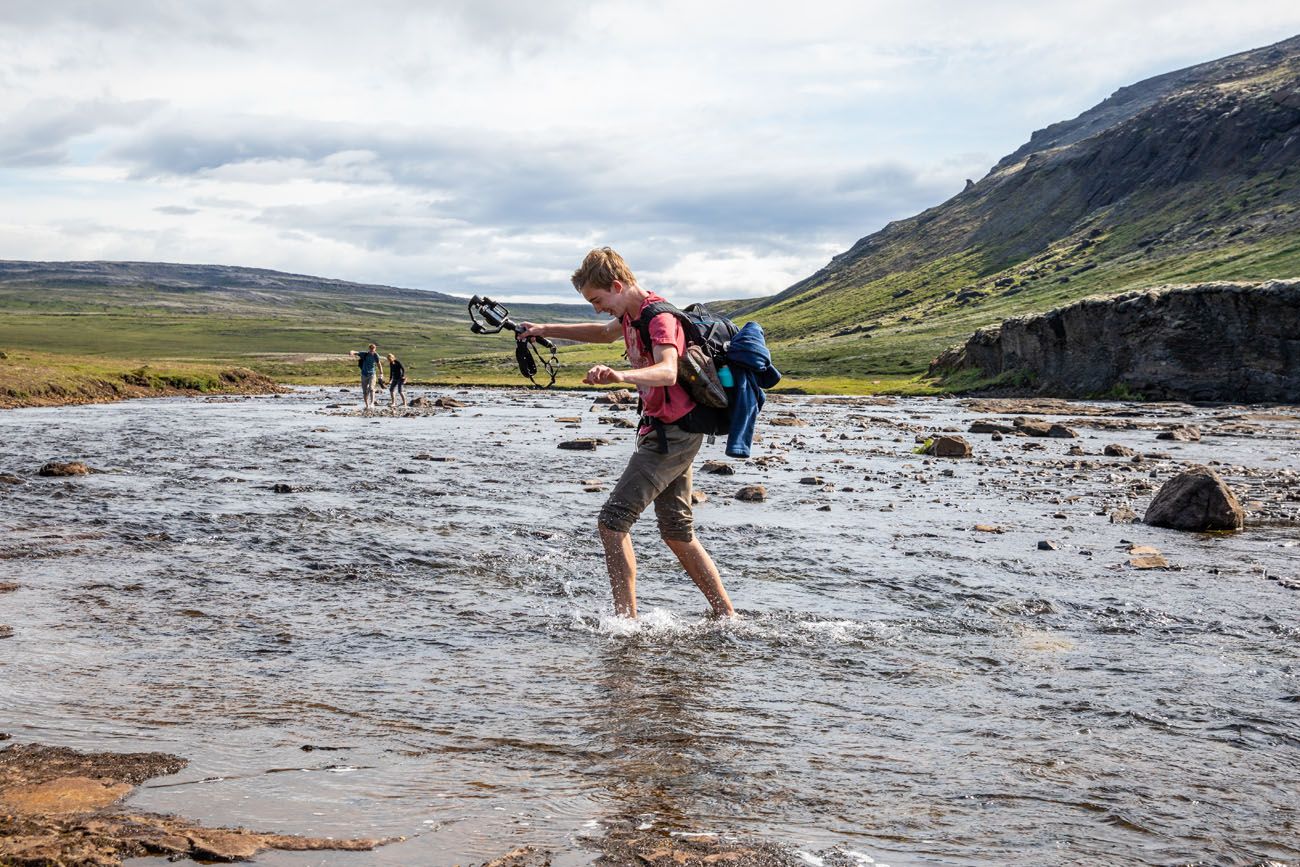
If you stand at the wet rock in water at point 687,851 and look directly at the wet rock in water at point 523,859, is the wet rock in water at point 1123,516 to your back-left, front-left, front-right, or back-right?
back-right

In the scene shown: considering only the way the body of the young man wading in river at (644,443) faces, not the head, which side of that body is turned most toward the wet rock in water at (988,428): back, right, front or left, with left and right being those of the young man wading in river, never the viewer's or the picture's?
right

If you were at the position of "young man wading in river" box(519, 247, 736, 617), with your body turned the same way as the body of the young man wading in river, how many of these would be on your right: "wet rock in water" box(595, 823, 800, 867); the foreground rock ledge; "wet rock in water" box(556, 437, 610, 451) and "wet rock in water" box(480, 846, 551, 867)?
1

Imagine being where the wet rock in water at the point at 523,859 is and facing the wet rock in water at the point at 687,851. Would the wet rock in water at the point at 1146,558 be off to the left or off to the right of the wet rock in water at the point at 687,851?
left

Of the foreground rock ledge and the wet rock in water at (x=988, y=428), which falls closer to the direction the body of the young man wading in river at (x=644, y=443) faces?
the foreground rock ledge

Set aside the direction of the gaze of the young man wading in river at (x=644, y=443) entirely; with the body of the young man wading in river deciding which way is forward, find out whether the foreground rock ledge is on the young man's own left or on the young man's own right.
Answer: on the young man's own left

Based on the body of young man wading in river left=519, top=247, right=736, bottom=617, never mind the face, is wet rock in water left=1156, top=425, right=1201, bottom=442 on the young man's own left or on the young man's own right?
on the young man's own right

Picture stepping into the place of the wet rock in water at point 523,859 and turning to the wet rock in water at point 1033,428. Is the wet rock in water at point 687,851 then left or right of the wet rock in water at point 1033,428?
right

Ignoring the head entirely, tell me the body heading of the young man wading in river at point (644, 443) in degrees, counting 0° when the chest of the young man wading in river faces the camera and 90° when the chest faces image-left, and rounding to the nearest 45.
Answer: approximately 90°

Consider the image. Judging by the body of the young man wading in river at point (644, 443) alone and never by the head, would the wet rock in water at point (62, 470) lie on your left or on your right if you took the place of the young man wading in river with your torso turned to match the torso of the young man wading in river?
on your right

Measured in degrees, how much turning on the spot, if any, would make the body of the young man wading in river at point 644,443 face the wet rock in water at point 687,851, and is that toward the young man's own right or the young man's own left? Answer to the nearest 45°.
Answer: approximately 90° to the young man's own left

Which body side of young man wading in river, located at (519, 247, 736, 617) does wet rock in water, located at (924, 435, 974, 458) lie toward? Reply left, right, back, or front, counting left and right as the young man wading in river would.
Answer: right
